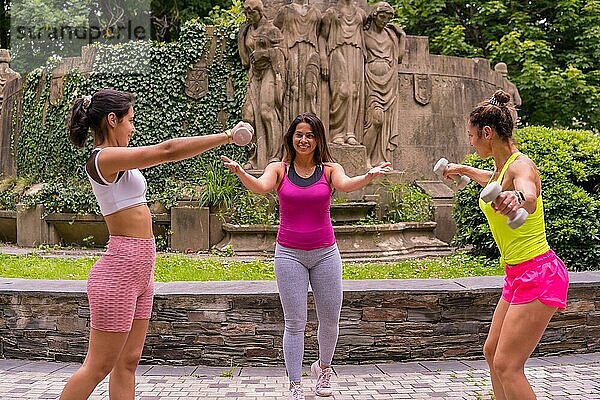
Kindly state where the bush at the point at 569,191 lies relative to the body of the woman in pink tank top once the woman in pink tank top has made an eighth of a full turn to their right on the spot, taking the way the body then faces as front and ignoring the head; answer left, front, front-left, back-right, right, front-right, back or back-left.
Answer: back

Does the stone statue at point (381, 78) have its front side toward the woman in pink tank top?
yes

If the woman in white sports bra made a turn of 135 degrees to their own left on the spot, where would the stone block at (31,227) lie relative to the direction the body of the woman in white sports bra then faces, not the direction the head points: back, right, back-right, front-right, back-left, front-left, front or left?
front-right

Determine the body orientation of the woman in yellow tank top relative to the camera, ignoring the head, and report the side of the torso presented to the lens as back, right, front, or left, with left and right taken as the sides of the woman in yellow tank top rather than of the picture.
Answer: left

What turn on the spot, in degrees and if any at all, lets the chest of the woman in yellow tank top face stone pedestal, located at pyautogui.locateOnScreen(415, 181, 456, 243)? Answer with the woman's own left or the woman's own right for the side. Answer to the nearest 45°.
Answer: approximately 90° to the woman's own right

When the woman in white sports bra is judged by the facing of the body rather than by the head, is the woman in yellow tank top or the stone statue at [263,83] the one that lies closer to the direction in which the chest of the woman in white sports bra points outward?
the woman in yellow tank top

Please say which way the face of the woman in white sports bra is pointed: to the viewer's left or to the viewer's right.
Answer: to the viewer's right

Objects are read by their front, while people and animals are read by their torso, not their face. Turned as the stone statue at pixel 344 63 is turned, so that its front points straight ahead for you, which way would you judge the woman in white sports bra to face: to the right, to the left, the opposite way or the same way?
to the left

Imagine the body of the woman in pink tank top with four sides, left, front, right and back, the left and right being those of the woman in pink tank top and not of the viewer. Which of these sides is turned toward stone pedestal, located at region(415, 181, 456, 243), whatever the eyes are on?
back

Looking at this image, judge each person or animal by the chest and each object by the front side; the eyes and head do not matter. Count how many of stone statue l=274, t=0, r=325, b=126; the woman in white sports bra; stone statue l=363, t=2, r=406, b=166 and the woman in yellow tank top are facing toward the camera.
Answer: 2
